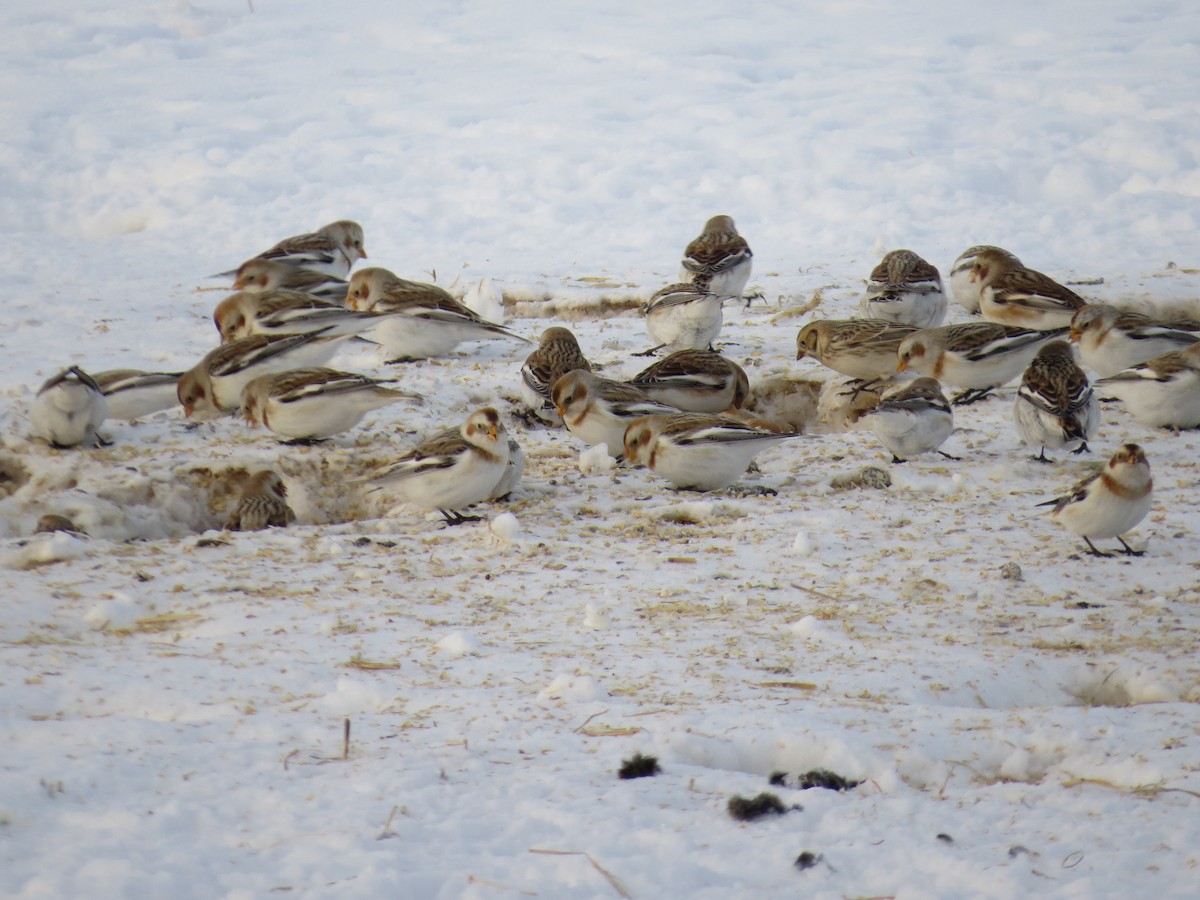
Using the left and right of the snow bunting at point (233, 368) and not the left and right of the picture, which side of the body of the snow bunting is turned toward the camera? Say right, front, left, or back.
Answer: left

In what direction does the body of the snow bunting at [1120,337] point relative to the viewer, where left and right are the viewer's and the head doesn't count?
facing to the left of the viewer

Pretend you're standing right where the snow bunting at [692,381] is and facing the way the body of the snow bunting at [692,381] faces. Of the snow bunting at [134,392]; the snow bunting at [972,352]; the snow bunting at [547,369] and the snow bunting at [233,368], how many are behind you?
3

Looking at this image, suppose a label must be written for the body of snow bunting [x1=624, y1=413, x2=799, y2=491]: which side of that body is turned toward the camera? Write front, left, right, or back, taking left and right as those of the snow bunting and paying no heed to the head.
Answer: left

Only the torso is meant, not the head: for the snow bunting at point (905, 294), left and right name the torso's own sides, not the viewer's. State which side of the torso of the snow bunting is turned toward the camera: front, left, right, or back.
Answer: back

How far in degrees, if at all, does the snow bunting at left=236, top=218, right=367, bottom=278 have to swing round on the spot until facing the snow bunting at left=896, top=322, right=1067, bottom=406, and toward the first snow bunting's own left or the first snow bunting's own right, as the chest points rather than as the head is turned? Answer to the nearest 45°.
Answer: approximately 45° to the first snow bunting's own right

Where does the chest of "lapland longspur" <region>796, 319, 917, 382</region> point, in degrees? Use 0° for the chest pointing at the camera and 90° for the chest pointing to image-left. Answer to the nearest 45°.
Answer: approximately 90°

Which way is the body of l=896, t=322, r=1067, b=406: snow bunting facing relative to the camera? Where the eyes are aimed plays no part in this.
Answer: to the viewer's left

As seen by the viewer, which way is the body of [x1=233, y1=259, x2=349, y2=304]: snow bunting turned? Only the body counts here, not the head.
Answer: to the viewer's left
